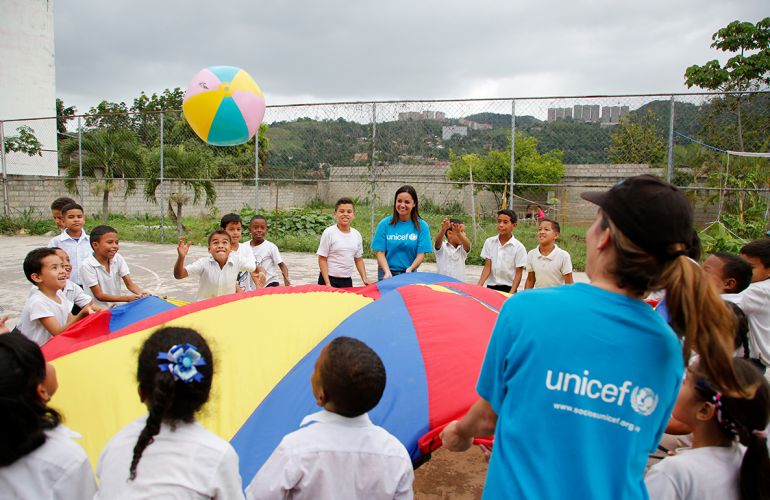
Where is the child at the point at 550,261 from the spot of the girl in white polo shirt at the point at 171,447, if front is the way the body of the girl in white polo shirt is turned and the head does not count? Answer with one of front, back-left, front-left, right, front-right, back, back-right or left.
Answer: front-right

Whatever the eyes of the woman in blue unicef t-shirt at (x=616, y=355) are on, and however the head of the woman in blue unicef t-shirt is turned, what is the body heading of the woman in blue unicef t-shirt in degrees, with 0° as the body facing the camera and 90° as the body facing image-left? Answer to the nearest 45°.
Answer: approximately 135°

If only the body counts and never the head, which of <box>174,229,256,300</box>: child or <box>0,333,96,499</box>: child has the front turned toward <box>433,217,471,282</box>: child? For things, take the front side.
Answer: <box>0,333,96,499</box>: child

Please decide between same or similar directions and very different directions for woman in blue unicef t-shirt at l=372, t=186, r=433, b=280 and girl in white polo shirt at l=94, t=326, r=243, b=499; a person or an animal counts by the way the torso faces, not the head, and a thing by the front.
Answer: very different directions

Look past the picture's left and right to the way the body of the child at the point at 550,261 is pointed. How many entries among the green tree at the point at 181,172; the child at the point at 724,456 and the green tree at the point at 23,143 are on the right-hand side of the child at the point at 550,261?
2

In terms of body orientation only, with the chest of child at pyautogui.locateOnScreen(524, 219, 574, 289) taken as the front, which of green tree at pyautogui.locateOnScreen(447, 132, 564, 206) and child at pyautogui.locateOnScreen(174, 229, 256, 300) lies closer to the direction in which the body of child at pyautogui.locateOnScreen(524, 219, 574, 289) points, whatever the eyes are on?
the child

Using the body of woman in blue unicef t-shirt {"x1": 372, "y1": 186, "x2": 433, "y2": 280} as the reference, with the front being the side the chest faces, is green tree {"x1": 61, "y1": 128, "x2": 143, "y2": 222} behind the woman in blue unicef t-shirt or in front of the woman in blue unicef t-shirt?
behind

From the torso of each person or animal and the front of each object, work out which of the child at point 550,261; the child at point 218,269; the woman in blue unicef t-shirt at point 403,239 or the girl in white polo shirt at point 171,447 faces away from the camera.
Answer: the girl in white polo shirt
